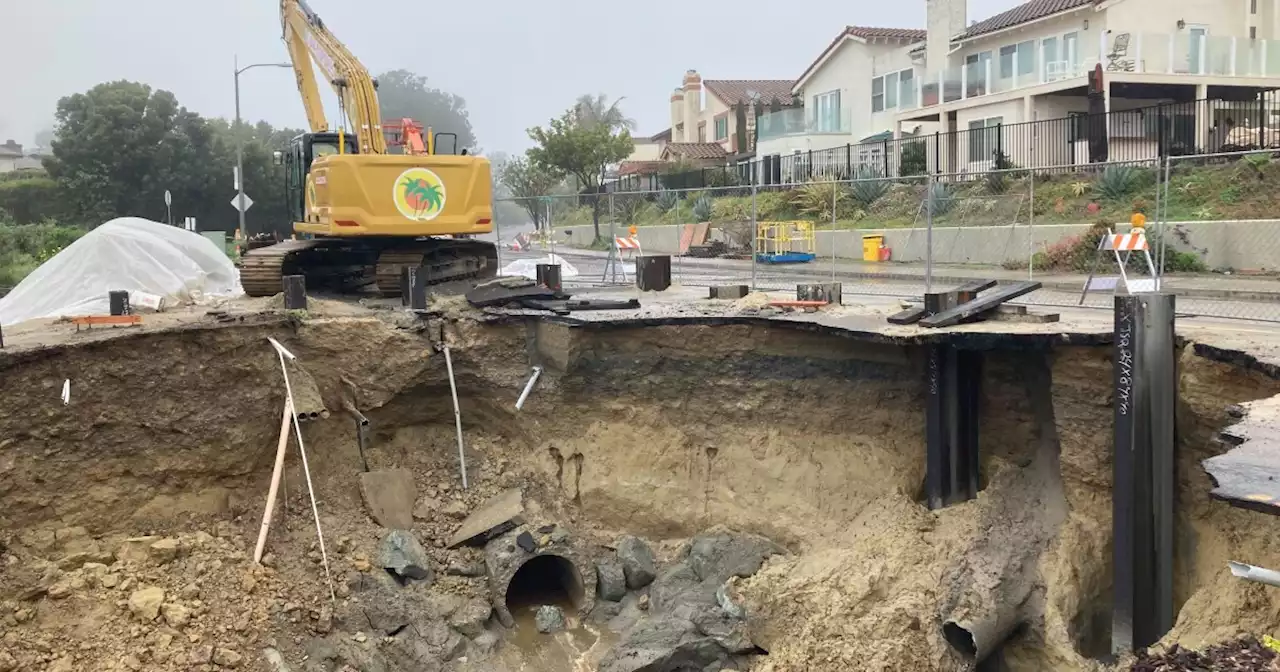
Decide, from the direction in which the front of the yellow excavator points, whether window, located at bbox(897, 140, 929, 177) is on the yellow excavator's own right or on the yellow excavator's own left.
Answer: on the yellow excavator's own right

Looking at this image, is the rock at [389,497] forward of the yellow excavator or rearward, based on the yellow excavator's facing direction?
rearward

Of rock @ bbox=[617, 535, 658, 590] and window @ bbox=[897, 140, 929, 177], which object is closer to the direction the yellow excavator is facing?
the window

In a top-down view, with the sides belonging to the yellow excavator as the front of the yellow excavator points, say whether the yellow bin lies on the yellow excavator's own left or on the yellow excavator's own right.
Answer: on the yellow excavator's own right

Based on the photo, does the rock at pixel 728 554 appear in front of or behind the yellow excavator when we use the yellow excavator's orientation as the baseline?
behind

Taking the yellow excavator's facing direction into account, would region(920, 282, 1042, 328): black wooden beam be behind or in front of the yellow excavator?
behind

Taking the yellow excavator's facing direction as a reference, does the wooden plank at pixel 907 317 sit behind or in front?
behind

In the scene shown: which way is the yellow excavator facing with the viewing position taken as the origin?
facing away from the viewer and to the left of the viewer

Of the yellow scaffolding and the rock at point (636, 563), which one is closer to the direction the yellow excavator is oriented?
the yellow scaffolding

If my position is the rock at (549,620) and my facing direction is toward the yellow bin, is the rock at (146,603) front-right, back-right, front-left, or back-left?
back-left

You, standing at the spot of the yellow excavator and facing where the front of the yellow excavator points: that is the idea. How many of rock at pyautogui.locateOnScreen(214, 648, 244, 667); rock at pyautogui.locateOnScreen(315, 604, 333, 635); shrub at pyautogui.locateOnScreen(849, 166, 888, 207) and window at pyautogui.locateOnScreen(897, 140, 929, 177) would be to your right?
2
